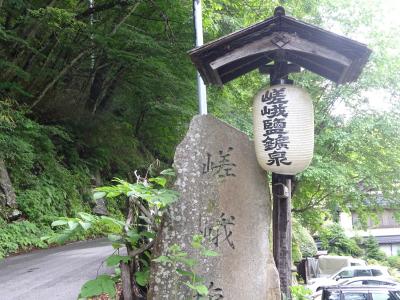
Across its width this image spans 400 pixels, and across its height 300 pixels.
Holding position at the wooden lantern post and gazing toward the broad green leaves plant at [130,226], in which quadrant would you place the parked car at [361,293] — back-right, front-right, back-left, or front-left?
back-right
